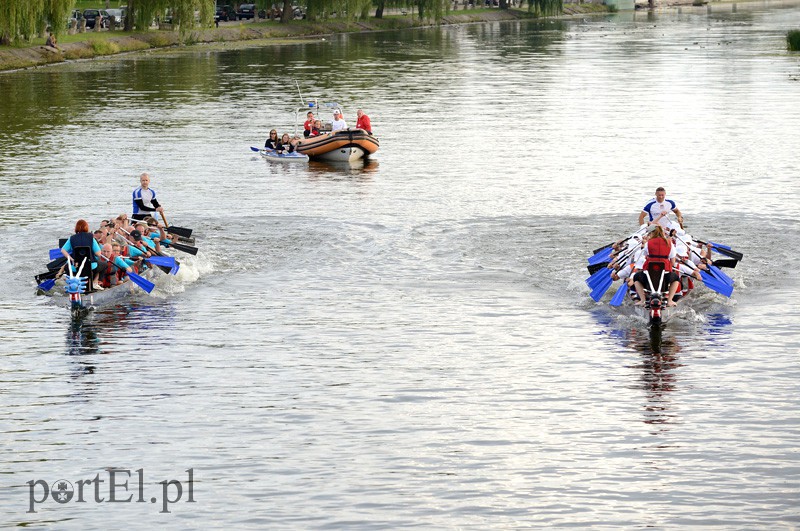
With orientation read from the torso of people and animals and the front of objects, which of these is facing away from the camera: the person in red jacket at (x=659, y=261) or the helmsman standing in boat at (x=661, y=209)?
the person in red jacket

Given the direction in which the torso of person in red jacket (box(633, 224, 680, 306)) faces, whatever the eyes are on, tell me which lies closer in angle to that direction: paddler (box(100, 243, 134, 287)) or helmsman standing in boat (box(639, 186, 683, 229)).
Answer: the helmsman standing in boat

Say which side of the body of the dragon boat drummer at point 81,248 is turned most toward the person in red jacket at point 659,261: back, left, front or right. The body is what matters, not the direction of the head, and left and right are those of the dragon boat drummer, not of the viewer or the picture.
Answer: right

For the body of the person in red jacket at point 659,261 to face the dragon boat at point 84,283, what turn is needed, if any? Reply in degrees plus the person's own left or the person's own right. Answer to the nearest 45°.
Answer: approximately 90° to the person's own left

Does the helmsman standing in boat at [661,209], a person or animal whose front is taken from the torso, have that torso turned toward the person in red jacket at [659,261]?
yes

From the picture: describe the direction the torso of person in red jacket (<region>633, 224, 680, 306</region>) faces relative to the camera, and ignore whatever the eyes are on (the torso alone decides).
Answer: away from the camera

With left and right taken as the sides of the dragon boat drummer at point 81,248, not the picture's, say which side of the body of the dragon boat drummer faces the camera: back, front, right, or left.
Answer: back
